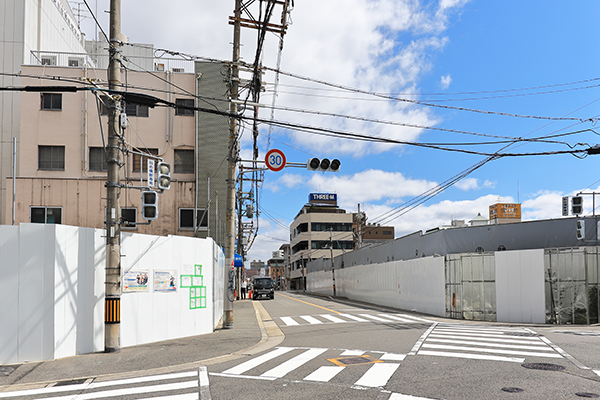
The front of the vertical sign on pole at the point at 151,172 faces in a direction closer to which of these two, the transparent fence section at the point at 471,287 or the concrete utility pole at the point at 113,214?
the concrete utility pole

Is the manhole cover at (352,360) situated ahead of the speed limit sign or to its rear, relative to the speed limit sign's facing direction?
ahead

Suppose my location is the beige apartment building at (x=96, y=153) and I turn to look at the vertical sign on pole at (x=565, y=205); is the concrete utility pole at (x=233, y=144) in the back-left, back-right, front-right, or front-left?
front-right

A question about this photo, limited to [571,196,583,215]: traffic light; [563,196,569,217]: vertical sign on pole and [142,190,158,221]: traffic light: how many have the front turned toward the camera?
3

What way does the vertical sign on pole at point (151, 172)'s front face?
toward the camera

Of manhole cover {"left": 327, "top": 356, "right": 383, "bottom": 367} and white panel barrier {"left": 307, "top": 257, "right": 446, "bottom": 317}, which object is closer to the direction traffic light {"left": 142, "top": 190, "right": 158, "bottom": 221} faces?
the manhole cover

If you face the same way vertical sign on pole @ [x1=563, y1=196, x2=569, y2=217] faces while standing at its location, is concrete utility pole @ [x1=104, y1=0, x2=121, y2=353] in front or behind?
in front

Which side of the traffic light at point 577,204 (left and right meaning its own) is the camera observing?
front

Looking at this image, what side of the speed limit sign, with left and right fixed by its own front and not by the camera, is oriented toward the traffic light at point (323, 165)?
left
